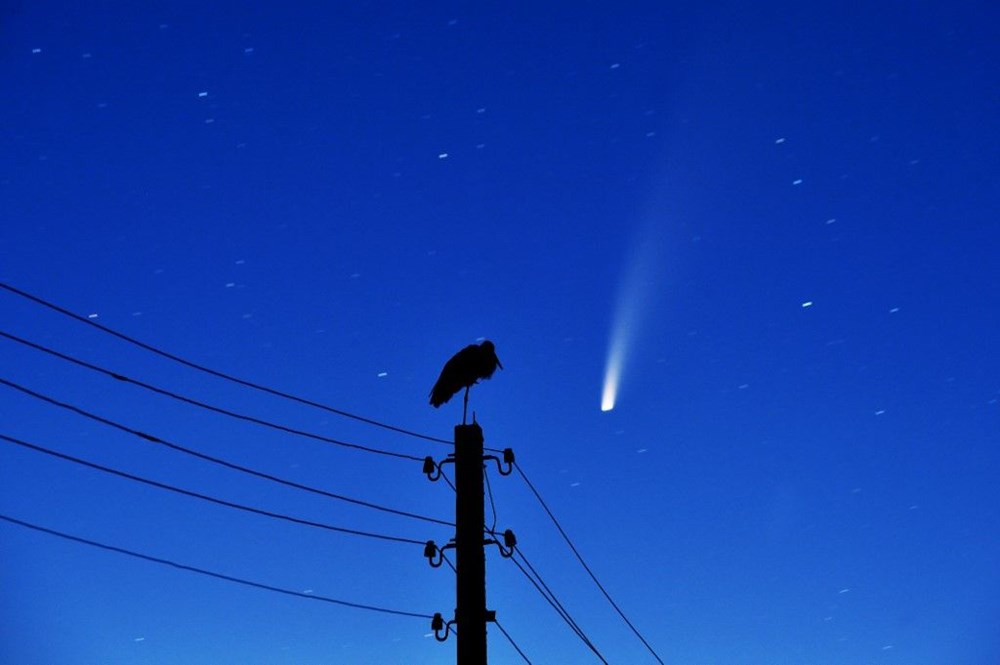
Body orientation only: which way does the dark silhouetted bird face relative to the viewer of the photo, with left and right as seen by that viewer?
facing to the right of the viewer
